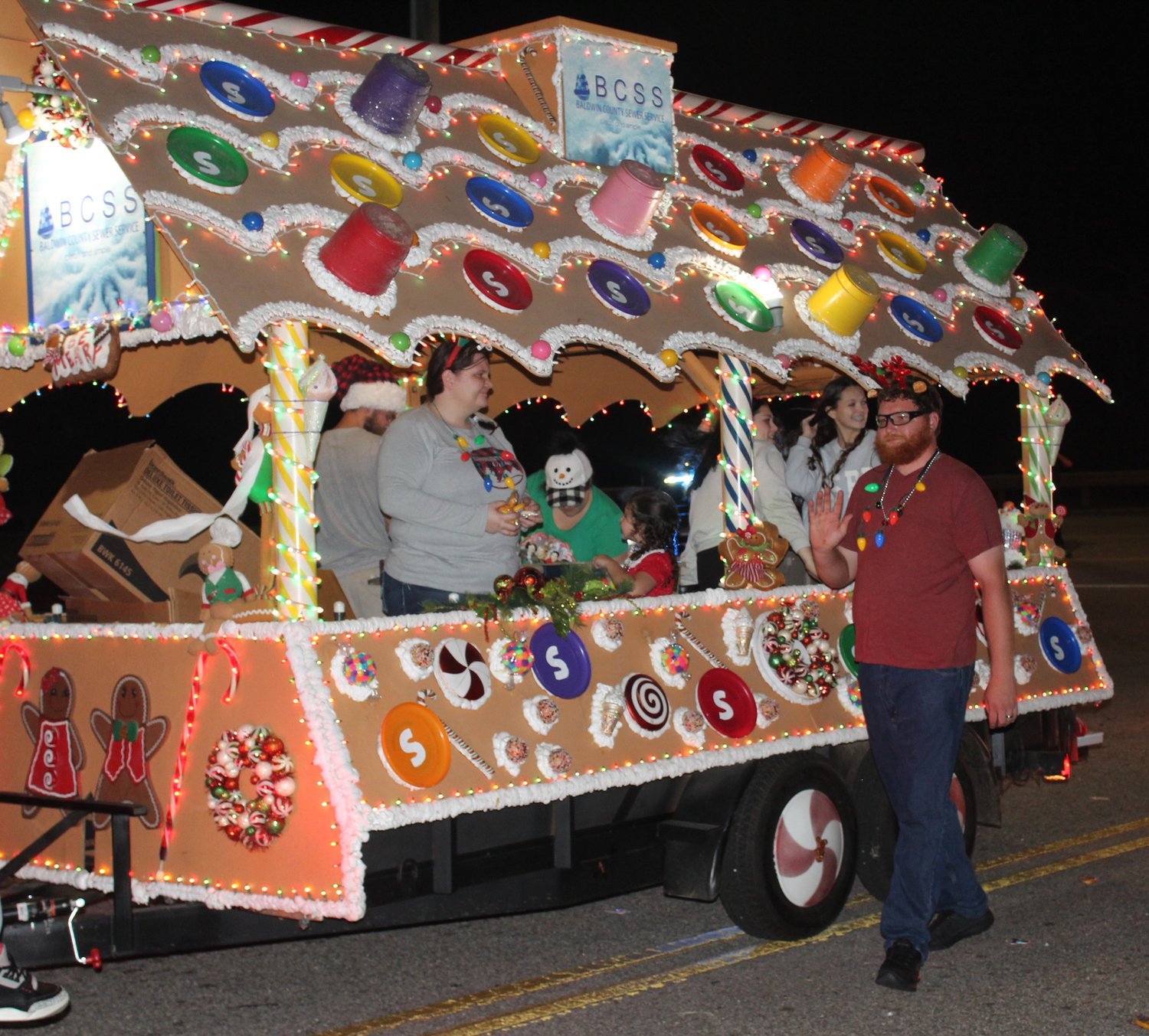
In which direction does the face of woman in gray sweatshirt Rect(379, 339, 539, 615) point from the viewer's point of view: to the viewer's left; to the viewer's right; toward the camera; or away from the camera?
to the viewer's right

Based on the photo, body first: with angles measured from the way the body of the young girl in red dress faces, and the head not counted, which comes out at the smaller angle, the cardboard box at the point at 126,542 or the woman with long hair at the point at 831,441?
the cardboard box

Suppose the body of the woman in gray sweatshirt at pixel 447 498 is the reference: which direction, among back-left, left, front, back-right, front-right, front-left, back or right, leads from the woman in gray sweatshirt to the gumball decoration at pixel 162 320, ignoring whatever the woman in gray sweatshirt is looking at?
back-right

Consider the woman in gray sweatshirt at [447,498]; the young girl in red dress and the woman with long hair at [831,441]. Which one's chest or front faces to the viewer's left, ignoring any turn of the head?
the young girl in red dress

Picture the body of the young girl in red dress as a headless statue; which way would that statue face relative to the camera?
to the viewer's left

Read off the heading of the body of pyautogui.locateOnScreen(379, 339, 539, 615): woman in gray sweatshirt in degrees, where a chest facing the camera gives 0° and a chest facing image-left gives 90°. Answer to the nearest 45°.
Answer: approximately 315°

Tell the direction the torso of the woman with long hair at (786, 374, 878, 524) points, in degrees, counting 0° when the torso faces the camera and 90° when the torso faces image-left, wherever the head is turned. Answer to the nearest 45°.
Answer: approximately 315°

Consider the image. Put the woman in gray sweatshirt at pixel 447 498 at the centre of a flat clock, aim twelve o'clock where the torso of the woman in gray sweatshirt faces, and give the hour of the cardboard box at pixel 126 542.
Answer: The cardboard box is roughly at 5 o'clock from the woman in gray sweatshirt.

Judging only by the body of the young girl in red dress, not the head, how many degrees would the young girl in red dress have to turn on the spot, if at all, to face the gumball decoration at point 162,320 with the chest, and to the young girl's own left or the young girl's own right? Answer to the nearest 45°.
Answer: approximately 45° to the young girl's own left
